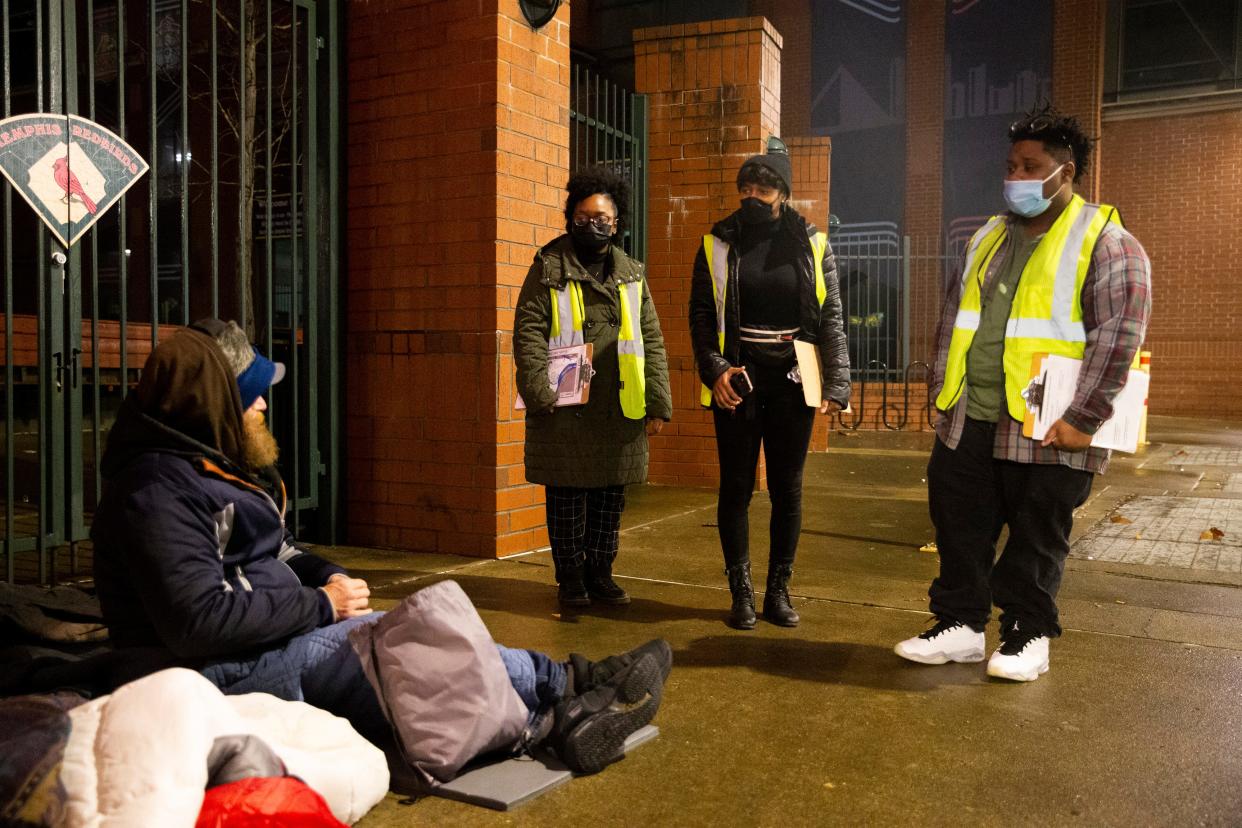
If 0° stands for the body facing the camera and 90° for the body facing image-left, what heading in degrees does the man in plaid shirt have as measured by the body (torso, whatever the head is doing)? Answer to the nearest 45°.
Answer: approximately 45°

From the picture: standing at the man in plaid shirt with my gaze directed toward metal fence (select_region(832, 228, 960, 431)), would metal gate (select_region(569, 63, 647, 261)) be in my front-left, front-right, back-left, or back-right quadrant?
front-left

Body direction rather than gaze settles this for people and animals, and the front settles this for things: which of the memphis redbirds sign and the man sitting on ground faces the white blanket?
the memphis redbirds sign

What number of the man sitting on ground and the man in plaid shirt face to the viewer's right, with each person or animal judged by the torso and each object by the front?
1

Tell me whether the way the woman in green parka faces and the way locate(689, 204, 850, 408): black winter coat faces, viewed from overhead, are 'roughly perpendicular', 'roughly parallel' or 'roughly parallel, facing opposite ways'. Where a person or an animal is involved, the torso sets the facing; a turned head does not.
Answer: roughly parallel

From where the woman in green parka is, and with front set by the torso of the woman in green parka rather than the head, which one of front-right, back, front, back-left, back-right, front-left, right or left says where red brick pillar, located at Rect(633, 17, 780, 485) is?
back

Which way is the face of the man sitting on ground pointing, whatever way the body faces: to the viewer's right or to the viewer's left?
to the viewer's right

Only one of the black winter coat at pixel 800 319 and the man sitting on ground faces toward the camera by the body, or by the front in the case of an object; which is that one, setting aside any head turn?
the black winter coat

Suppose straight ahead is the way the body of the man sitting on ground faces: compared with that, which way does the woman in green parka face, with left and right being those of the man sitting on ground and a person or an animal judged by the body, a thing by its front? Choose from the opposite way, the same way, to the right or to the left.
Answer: to the right

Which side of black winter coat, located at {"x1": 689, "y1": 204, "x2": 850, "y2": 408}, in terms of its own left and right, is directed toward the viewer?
front

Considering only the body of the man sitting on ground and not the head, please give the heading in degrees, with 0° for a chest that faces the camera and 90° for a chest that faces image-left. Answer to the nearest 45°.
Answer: approximately 270°

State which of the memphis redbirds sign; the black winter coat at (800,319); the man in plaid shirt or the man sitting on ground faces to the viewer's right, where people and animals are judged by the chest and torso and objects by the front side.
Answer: the man sitting on ground

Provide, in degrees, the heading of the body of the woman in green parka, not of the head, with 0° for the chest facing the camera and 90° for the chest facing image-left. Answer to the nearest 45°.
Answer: approximately 0°

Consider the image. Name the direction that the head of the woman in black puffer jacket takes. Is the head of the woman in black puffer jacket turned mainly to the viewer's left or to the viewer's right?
to the viewer's left

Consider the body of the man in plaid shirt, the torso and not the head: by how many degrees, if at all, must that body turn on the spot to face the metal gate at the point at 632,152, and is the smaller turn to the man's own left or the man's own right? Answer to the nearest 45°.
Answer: approximately 90° to the man's own right

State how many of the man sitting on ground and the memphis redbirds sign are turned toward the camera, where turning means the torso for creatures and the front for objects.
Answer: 1

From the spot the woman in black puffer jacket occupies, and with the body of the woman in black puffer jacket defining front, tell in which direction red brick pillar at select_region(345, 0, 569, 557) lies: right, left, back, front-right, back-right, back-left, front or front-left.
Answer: back-right
